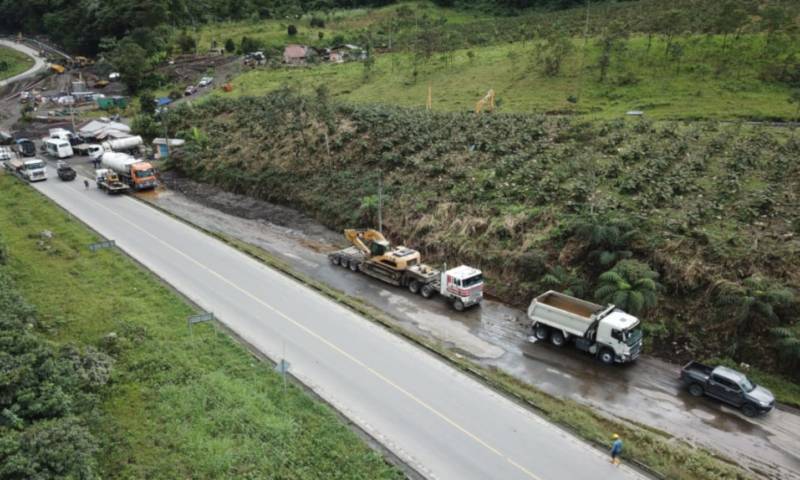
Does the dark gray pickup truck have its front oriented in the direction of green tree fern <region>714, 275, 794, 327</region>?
no

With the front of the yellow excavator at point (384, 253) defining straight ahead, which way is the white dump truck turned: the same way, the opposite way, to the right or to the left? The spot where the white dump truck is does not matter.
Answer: the opposite way

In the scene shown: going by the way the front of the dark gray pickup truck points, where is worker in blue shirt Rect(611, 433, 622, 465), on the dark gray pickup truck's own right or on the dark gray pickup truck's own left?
on the dark gray pickup truck's own right

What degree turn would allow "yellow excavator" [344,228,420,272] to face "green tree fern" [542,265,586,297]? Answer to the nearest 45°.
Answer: approximately 180°

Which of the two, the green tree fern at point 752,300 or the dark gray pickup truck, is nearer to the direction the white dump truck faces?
the dark gray pickup truck

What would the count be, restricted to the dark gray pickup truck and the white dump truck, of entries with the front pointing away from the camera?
0

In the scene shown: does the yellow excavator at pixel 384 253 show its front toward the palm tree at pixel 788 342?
no

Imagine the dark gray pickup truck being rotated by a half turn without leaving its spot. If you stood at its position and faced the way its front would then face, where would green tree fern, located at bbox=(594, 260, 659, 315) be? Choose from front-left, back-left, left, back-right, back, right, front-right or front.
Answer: front

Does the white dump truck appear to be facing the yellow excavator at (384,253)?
no

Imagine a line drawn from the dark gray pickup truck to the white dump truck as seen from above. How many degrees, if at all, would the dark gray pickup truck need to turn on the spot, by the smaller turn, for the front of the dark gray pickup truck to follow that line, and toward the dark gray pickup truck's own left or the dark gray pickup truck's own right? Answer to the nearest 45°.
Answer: approximately 135° to the dark gray pickup truck's own right

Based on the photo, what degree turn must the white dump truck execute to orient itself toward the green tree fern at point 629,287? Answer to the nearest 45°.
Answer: approximately 90° to its left

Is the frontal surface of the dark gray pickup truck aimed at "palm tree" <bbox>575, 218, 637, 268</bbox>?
no

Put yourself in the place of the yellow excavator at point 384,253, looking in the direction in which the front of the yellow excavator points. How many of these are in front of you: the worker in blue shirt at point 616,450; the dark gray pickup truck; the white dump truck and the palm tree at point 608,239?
0

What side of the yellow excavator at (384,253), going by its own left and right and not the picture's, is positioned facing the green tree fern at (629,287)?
back

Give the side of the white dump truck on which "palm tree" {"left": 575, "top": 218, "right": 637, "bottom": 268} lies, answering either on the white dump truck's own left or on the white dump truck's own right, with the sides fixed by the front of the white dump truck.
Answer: on the white dump truck's own left

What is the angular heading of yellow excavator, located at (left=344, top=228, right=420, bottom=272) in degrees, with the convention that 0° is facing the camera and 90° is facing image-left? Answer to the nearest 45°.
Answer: approximately 135°

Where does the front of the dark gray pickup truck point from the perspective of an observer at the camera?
facing the viewer and to the right of the viewer

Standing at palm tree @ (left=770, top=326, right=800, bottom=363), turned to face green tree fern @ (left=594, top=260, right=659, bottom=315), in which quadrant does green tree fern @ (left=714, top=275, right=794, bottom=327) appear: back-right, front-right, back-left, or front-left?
front-right

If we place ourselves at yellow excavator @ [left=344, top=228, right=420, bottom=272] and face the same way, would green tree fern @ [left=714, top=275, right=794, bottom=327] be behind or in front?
behind
